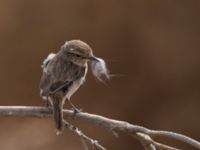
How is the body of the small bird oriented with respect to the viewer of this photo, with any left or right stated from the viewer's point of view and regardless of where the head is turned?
facing away from the viewer and to the right of the viewer
